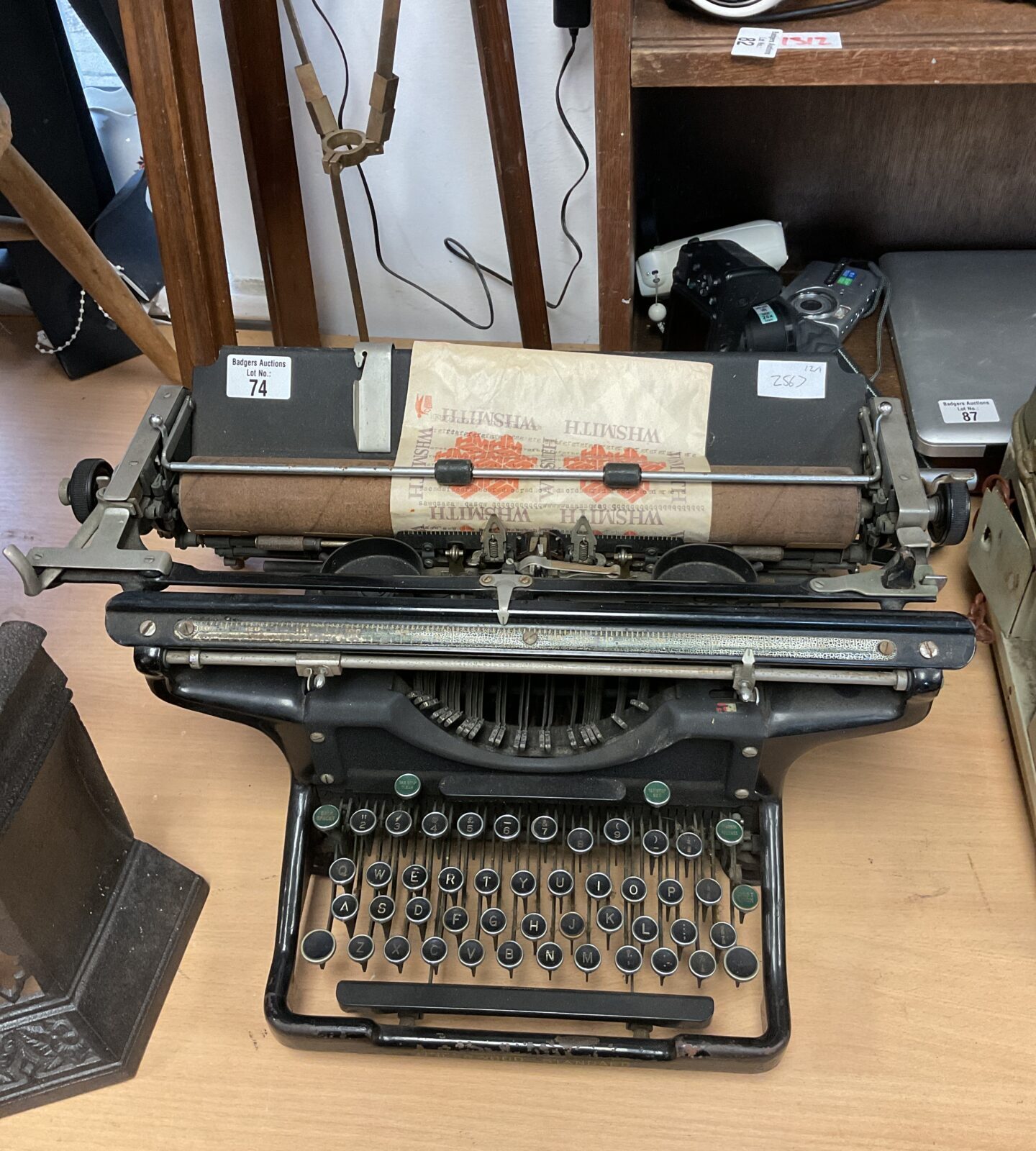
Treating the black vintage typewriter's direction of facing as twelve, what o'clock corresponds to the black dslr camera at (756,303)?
The black dslr camera is roughly at 7 o'clock from the black vintage typewriter.

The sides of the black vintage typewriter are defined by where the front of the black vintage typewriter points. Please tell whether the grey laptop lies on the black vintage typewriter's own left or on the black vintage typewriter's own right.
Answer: on the black vintage typewriter's own left

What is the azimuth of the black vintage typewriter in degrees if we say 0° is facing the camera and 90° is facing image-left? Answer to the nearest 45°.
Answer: approximately 0°

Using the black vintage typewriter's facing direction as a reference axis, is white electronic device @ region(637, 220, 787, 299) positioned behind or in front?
behind
